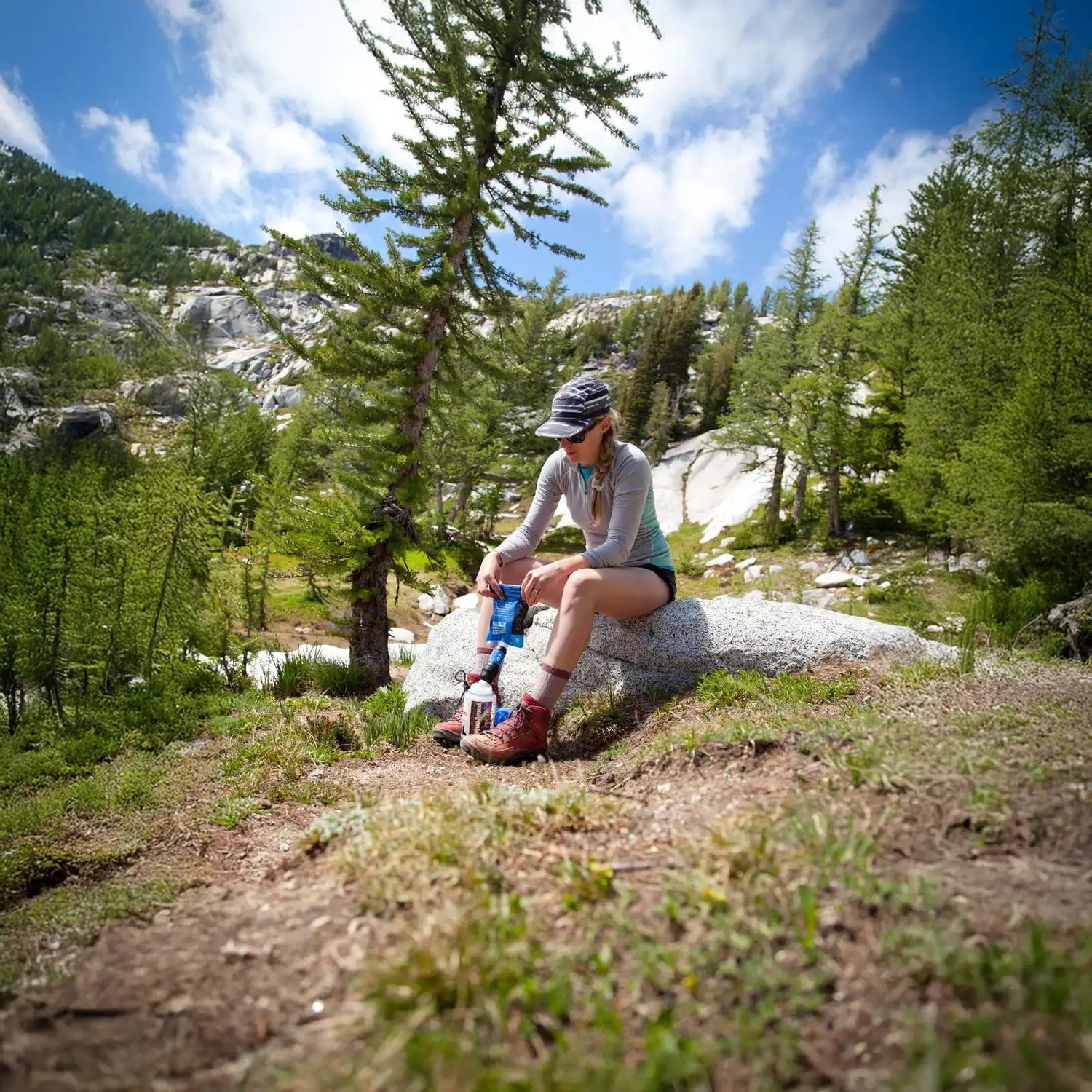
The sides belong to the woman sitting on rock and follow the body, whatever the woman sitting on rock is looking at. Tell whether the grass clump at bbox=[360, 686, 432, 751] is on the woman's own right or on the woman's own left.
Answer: on the woman's own right

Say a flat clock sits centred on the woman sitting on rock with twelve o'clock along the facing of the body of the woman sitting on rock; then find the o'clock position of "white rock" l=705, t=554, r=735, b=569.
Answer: The white rock is roughly at 5 o'clock from the woman sitting on rock.

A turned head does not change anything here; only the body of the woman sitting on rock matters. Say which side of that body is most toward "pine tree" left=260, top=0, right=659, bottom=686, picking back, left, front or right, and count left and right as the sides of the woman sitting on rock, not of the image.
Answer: right

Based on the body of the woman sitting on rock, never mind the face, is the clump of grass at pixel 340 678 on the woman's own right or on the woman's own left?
on the woman's own right

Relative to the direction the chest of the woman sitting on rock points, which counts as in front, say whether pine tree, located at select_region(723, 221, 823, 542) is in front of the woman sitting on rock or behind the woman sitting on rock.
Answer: behind

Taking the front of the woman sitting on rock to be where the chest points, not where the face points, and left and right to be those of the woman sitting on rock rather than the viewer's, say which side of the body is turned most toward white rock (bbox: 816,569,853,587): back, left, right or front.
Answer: back

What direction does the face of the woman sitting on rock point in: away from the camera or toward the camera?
toward the camera
